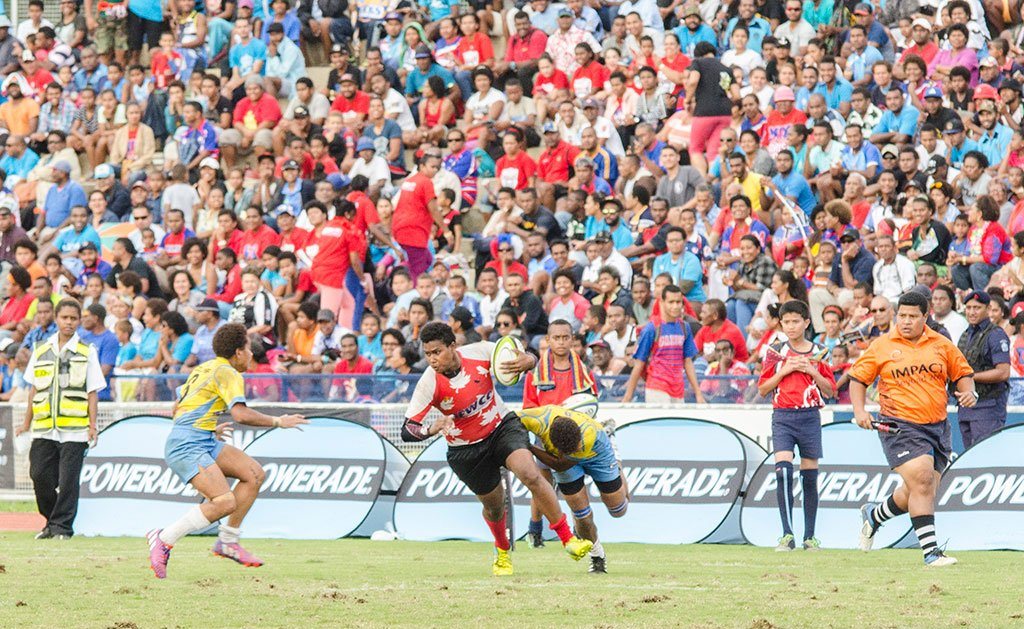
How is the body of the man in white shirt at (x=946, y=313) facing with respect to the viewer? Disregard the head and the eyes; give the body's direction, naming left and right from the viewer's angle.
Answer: facing the viewer and to the left of the viewer

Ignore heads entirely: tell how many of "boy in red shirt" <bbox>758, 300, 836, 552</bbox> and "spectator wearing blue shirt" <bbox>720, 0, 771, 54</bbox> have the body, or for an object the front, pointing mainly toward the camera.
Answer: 2

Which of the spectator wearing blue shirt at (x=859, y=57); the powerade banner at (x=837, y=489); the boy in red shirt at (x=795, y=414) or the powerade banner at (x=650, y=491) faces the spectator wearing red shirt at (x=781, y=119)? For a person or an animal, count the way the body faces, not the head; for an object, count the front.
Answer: the spectator wearing blue shirt

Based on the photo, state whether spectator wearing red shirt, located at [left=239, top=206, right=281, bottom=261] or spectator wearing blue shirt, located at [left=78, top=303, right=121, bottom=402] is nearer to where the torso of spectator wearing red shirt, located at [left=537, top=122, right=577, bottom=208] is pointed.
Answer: the spectator wearing blue shirt

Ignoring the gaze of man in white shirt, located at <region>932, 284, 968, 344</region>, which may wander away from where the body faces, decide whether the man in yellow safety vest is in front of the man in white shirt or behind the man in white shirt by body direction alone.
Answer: in front

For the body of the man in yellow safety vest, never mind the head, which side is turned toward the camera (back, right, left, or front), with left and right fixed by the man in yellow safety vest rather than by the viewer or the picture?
front

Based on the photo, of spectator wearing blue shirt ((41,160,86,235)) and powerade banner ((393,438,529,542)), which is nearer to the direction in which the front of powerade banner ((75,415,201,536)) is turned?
the powerade banner

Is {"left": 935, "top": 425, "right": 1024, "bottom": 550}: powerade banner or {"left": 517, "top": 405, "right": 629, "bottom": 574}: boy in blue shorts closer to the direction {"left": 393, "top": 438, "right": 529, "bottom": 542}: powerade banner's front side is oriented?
the boy in blue shorts

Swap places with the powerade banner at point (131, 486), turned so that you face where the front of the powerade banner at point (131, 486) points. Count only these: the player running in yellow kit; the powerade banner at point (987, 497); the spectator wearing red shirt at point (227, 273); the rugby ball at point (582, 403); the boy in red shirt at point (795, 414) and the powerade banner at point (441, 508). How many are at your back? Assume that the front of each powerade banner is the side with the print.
1

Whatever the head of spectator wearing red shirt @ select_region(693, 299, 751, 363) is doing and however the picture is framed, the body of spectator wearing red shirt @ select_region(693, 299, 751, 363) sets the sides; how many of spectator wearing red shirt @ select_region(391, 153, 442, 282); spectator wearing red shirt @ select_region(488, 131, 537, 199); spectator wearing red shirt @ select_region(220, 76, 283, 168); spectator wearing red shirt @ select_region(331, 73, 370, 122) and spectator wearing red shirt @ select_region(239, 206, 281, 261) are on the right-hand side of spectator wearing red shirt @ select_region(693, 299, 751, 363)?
5

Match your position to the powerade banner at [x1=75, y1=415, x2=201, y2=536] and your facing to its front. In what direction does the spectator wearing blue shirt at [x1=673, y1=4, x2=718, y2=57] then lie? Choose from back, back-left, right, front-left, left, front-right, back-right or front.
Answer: back-left

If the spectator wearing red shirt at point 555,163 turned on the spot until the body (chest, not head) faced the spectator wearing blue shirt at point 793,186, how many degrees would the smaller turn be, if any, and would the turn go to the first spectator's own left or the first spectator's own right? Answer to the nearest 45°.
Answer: approximately 90° to the first spectator's own left

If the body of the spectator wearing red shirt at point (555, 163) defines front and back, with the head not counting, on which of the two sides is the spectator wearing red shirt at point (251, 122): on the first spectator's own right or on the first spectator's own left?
on the first spectator's own right

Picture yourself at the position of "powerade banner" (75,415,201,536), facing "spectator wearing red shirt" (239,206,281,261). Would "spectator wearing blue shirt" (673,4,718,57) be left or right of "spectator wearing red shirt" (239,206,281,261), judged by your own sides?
right

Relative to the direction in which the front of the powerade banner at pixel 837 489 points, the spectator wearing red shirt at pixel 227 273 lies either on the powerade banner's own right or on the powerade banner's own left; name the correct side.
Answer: on the powerade banner's own right
